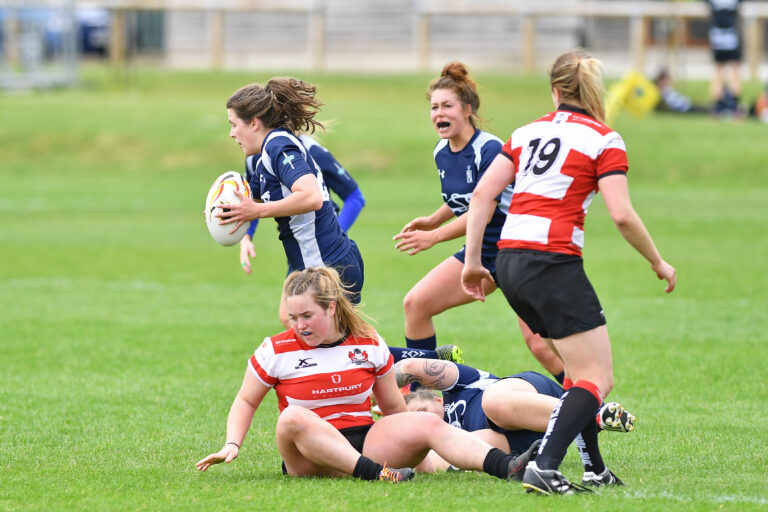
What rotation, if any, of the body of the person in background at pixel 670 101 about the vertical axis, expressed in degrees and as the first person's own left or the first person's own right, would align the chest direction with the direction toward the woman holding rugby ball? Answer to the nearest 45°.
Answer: approximately 90° to the first person's own right

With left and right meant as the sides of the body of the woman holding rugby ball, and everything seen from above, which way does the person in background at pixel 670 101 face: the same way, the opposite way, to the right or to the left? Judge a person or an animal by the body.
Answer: the opposite way

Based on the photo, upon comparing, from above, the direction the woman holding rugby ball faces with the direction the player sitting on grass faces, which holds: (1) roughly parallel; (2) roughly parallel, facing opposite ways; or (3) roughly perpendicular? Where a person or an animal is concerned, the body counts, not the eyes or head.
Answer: roughly perpendicular

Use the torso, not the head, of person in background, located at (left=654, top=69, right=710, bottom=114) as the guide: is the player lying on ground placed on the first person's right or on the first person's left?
on the first person's right

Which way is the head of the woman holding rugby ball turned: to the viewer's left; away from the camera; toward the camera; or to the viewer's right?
to the viewer's left

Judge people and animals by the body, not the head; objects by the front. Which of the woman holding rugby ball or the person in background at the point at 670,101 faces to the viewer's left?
the woman holding rugby ball

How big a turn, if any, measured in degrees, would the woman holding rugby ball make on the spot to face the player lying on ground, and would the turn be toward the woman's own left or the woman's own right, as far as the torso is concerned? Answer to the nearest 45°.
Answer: approximately 135° to the woman's own left

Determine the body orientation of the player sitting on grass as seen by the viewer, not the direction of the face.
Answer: toward the camera

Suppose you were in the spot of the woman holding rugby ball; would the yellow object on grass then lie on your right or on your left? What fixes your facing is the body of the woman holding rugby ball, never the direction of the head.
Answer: on your right

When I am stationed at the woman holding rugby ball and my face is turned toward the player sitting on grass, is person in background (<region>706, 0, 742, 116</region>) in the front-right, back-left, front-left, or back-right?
back-left

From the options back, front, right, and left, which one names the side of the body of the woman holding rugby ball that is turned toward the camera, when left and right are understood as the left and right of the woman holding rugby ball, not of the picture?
left

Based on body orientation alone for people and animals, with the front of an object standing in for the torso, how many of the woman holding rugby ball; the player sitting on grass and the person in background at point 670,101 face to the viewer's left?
1

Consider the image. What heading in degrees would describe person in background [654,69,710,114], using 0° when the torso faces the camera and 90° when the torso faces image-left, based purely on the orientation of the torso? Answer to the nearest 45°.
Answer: approximately 270°
